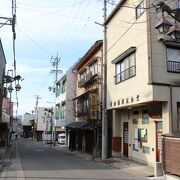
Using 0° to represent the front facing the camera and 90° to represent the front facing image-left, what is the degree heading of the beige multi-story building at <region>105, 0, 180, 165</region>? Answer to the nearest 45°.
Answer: approximately 45°

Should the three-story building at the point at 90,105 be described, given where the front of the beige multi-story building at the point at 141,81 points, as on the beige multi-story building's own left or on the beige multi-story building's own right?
on the beige multi-story building's own right
